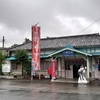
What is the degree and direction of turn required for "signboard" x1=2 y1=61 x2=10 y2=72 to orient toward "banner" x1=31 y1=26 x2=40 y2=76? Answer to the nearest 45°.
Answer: approximately 45° to its left

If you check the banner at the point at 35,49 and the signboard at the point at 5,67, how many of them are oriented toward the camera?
2

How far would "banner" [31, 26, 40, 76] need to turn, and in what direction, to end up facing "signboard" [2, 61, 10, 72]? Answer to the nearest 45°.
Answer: approximately 135° to its right

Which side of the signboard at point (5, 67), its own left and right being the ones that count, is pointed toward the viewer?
front

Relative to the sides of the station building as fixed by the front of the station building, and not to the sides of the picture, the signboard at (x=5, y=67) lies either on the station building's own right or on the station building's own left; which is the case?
on the station building's own right

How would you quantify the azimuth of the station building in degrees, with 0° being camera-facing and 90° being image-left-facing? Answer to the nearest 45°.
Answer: approximately 0°

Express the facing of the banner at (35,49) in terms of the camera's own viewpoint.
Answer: facing the viewer
